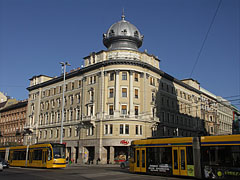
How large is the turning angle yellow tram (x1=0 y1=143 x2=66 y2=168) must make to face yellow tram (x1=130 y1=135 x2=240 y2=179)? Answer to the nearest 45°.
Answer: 0° — it already faces it

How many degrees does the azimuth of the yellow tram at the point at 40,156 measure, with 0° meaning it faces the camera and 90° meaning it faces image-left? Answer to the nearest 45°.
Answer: approximately 315°
